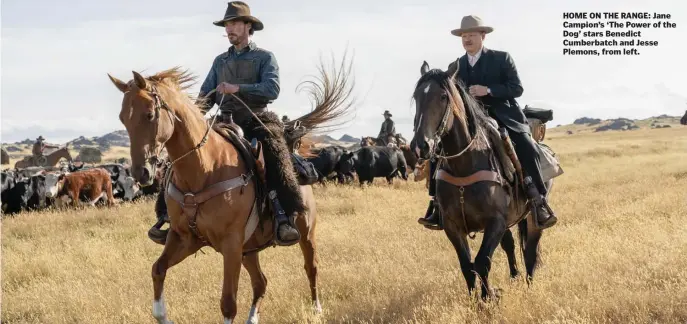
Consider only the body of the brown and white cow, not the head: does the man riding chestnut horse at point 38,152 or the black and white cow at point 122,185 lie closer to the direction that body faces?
the man riding chestnut horse

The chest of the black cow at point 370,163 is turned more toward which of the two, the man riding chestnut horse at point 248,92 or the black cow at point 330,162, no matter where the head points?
the black cow

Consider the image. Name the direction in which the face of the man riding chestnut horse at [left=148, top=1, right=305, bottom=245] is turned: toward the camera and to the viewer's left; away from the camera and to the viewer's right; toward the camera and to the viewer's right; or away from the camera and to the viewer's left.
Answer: toward the camera and to the viewer's left

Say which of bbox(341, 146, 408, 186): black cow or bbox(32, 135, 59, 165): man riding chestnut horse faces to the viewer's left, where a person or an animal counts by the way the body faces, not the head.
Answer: the black cow

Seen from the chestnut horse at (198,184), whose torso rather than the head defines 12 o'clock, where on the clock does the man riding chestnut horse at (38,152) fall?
The man riding chestnut horse is roughly at 4 o'clock from the chestnut horse.

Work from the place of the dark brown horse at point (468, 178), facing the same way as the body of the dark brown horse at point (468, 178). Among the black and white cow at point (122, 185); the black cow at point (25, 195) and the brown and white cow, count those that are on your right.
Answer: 3

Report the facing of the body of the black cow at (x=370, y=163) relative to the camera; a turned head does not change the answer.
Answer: to the viewer's left

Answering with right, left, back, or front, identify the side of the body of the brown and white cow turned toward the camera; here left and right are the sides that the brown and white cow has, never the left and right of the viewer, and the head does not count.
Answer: left

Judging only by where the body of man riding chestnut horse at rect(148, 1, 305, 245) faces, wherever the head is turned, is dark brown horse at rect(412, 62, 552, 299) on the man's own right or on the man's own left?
on the man's own left

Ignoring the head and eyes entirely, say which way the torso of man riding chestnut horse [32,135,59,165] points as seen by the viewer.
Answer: to the viewer's right

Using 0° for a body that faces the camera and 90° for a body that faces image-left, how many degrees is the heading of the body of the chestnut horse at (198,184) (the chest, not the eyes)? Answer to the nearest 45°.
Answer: approximately 45°

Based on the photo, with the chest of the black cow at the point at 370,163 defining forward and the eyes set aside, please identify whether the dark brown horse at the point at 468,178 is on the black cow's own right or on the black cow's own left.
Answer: on the black cow's own left

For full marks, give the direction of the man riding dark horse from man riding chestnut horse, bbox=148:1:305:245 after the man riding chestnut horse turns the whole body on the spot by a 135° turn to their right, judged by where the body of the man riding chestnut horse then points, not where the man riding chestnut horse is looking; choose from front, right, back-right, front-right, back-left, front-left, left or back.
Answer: right
